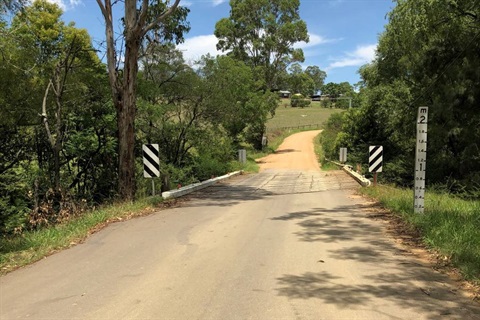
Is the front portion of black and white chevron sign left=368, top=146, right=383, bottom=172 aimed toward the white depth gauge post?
yes

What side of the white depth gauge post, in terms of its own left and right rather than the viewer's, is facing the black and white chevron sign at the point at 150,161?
right

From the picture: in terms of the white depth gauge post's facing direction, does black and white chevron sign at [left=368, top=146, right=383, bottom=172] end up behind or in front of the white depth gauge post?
behind

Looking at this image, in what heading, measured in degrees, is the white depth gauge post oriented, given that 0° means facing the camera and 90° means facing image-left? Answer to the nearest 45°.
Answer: approximately 0°

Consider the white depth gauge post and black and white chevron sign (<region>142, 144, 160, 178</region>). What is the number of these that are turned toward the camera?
2
